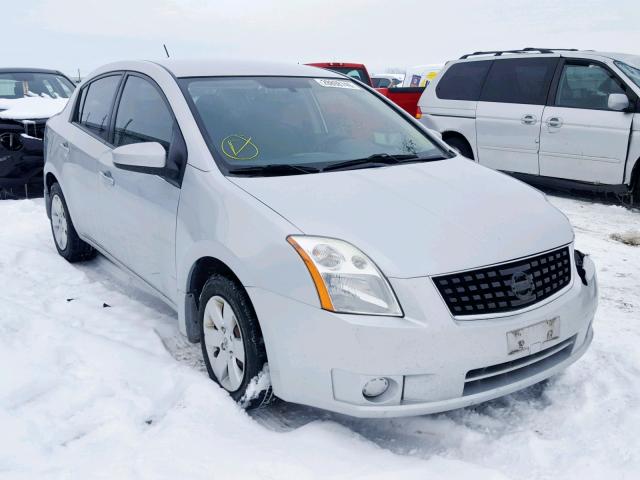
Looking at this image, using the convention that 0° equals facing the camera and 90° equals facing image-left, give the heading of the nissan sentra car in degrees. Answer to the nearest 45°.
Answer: approximately 315°

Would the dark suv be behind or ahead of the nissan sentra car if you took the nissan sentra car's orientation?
behind

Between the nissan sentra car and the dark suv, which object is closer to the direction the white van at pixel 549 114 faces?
the nissan sentra car

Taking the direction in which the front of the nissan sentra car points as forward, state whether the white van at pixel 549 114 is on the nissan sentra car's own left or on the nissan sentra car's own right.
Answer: on the nissan sentra car's own left
